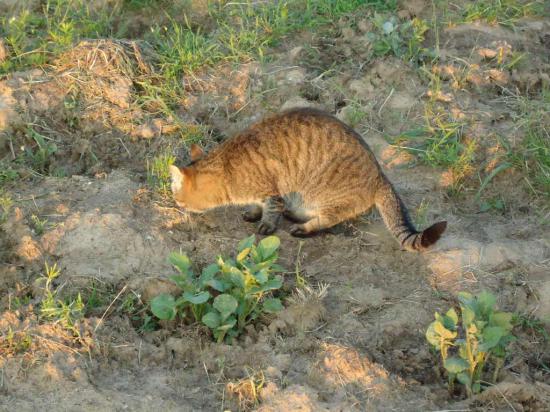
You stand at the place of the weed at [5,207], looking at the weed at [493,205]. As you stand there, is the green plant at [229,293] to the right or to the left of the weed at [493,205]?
right

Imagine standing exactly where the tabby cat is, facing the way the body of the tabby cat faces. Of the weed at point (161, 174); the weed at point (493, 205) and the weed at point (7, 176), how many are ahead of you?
2

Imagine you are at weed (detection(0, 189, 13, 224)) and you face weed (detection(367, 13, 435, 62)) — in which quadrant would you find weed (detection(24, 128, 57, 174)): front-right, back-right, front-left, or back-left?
front-left

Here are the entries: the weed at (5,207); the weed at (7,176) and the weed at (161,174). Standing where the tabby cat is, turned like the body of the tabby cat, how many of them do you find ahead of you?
3

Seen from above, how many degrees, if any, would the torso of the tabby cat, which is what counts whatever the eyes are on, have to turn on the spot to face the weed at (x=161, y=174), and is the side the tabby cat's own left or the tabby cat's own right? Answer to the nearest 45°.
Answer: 0° — it already faces it

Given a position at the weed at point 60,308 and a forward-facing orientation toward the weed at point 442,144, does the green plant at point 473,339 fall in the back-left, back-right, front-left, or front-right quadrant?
front-right

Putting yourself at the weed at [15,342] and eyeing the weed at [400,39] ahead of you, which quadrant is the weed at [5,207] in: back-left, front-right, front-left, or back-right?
front-left

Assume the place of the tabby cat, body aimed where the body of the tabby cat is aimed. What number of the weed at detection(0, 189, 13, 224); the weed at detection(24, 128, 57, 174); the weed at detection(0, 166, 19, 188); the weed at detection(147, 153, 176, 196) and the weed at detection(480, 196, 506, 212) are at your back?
1

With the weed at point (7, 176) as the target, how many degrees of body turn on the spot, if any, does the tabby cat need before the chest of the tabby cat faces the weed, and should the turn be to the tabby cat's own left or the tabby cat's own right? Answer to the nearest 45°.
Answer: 0° — it already faces it

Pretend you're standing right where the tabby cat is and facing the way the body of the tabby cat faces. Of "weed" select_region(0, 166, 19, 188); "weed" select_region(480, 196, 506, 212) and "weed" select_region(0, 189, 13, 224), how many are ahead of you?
2

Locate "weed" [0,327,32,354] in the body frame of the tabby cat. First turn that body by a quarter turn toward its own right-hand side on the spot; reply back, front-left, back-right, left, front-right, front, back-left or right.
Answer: back-left

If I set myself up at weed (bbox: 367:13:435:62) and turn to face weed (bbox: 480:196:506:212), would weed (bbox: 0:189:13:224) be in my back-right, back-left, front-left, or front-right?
front-right

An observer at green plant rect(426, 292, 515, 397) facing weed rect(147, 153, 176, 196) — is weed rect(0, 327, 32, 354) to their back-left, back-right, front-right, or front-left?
front-left

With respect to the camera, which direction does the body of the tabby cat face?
to the viewer's left

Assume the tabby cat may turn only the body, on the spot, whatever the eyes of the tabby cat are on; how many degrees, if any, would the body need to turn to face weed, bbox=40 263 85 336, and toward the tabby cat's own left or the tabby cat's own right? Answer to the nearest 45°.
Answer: approximately 45° to the tabby cat's own left

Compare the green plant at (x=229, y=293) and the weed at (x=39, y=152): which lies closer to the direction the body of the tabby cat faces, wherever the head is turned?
the weed

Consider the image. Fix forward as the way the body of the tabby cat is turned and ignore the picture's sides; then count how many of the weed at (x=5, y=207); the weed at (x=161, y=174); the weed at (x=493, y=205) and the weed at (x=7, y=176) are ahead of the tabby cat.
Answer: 3

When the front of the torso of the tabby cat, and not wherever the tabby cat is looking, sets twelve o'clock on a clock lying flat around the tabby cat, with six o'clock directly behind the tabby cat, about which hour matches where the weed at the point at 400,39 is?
The weed is roughly at 4 o'clock from the tabby cat.
